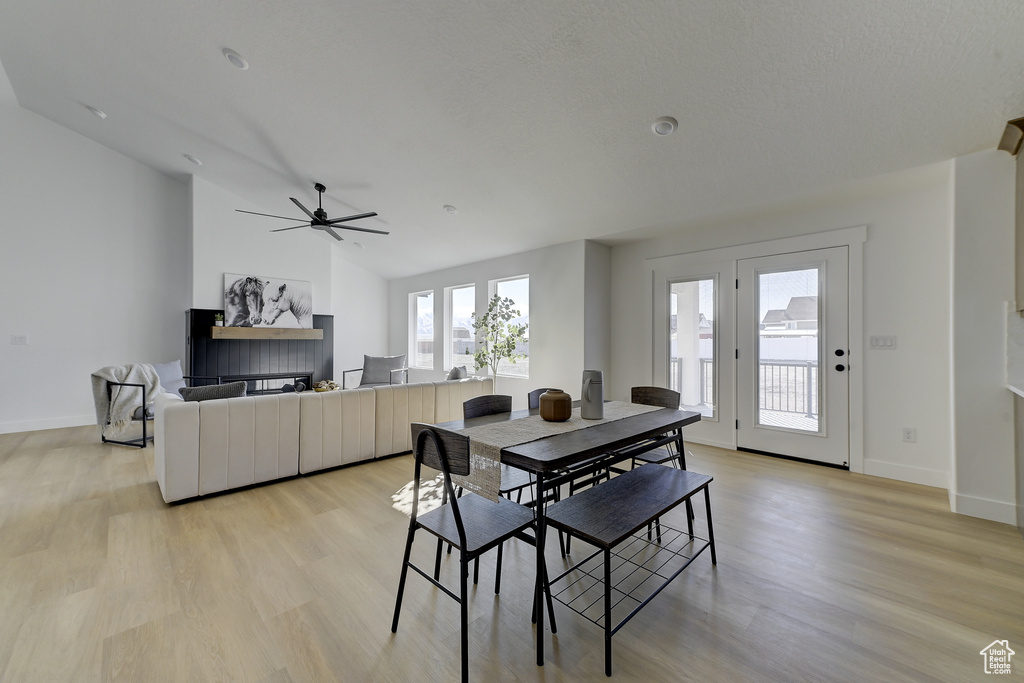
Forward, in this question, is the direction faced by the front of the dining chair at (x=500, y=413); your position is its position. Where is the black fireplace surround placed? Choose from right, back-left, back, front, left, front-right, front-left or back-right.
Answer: back

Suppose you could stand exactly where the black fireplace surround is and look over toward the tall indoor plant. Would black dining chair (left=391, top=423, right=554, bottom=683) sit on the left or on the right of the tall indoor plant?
right

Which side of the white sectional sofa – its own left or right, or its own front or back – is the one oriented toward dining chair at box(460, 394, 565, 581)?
back

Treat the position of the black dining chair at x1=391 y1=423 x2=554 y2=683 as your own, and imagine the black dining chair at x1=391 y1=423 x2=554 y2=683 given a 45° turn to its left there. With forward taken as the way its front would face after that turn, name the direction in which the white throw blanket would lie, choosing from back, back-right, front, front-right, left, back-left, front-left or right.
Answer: front-left

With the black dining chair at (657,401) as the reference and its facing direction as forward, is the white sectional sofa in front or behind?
in front

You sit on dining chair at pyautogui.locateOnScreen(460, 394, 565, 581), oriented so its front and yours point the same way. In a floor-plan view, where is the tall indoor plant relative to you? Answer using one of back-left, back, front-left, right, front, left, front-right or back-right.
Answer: back-left

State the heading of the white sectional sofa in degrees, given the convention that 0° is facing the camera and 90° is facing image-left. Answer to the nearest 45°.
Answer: approximately 135°

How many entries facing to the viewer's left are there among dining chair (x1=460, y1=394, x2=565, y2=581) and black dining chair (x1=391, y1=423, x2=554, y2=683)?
0

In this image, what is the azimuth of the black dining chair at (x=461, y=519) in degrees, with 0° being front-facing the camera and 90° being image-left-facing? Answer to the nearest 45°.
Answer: approximately 225°

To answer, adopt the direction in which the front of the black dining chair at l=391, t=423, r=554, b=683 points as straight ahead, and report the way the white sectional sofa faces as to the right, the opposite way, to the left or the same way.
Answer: to the left

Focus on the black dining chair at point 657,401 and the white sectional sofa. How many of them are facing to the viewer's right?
0

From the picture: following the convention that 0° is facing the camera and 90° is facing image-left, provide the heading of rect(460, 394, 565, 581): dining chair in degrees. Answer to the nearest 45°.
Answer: approximately 315°

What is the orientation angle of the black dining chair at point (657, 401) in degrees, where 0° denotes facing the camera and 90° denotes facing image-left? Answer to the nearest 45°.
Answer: approximately 45°

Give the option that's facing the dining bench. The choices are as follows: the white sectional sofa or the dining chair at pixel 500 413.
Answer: the dining chair

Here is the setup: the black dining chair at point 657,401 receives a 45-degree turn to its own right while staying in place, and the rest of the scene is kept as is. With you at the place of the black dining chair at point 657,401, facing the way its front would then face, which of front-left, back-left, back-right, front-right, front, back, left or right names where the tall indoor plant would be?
front-right

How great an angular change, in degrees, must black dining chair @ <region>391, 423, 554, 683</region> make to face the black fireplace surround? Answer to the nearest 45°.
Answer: approximately 90° to its left

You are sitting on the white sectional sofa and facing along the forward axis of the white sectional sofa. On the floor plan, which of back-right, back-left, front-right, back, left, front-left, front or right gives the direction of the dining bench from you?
back

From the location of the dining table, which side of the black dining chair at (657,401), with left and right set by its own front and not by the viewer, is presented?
front

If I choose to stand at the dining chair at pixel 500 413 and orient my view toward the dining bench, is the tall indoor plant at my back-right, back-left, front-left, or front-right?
back-left

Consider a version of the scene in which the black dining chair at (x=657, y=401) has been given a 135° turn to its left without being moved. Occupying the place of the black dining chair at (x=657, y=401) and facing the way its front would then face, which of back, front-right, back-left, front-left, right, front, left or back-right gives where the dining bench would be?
right

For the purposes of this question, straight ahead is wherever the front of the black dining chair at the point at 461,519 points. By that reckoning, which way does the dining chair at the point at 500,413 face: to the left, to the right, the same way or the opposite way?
to the right
